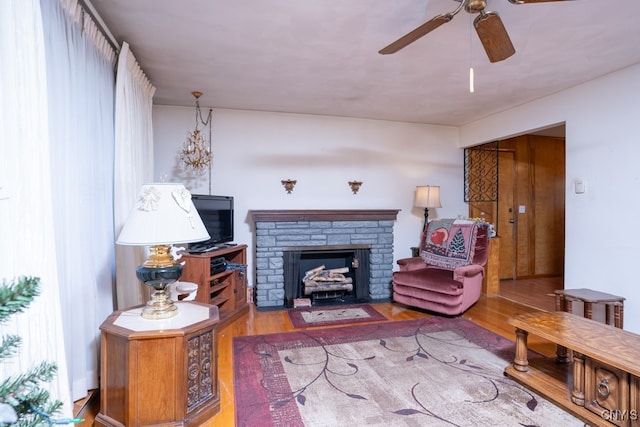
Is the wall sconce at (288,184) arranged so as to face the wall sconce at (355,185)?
no

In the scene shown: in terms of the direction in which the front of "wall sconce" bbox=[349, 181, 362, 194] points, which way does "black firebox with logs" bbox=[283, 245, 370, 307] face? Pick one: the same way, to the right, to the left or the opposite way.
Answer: the same way

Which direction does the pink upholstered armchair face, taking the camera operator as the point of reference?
facing the viewer and to the left of the viewer

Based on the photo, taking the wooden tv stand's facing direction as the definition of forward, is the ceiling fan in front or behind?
in front

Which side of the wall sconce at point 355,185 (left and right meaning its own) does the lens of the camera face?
front

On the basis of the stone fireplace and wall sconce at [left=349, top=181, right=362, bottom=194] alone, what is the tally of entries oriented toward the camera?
2

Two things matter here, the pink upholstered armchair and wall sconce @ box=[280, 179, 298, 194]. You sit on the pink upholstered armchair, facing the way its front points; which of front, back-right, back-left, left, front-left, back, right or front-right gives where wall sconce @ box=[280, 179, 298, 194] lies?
front-right

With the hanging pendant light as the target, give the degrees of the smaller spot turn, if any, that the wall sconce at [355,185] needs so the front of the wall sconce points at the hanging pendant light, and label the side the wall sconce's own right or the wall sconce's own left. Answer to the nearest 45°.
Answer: approximately 90° to the wall sconce's own right

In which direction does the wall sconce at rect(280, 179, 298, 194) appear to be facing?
toward the camera

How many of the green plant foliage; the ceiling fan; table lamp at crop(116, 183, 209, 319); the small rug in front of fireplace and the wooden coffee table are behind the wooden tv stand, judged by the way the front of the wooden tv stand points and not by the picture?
0

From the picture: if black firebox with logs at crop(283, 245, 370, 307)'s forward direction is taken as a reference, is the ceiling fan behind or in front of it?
in front

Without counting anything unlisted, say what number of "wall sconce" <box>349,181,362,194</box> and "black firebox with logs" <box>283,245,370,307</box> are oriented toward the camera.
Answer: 2

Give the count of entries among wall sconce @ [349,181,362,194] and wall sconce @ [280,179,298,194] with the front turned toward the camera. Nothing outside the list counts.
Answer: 2

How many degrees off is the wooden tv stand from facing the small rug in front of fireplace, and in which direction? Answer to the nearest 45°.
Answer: approximately 45° to its left

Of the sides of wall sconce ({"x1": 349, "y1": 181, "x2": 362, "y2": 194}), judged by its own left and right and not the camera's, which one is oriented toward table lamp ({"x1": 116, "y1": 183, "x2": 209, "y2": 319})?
front

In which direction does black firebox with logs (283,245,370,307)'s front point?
toward the camera

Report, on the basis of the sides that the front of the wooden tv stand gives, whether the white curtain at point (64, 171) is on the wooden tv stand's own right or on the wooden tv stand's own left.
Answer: on the wooden tv stand's own right
